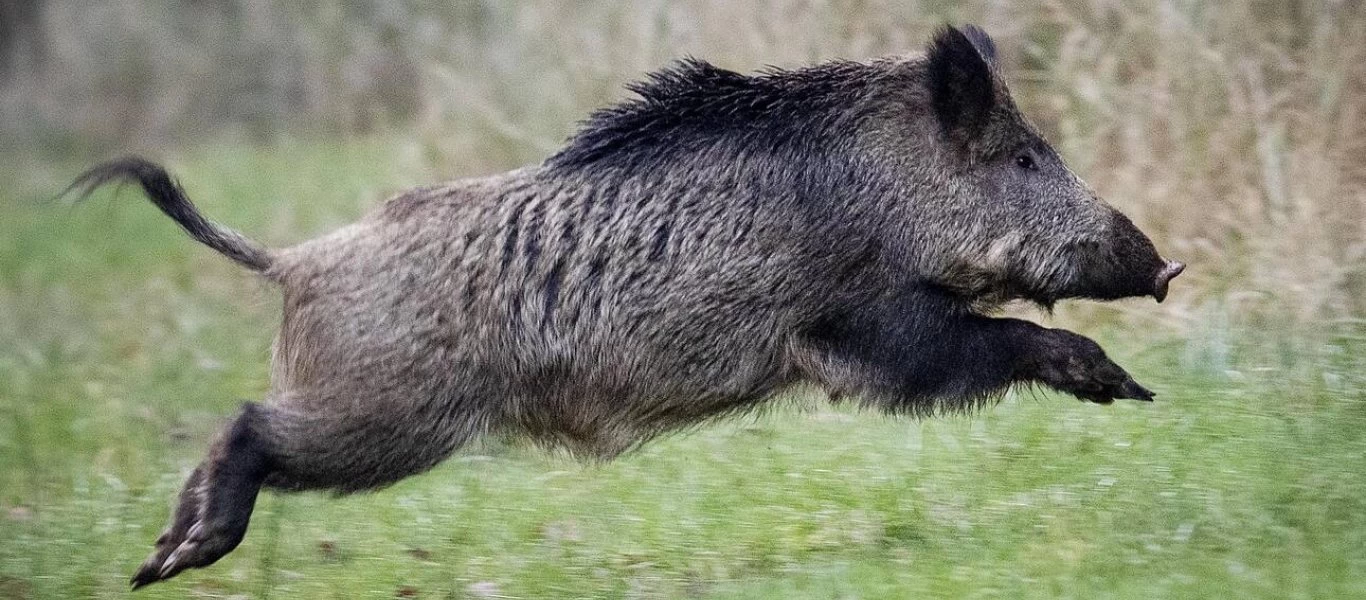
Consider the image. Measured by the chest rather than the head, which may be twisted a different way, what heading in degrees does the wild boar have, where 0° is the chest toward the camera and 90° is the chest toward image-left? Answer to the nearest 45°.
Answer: approximately 270°
